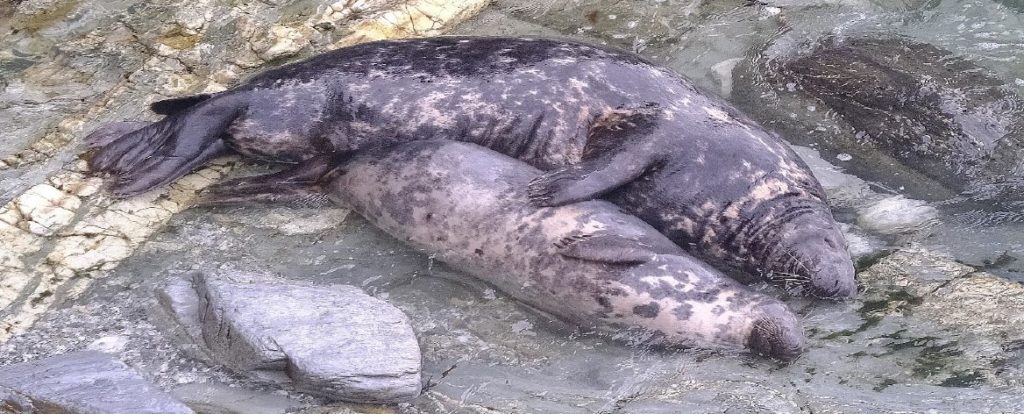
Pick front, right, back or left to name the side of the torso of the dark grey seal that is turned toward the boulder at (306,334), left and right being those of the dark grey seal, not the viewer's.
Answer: right

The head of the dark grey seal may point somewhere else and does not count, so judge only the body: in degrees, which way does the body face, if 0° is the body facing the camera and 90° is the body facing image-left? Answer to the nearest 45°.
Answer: approximately 315°

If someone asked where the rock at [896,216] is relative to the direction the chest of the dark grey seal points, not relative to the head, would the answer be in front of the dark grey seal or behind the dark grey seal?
in front

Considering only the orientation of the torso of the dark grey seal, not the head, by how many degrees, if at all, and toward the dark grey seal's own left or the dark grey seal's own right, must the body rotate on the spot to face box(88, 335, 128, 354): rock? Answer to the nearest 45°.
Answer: approximately 90° to the dark grey seal's own right

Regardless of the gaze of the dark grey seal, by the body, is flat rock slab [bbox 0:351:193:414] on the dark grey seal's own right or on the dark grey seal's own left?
on the dark grey seal's own right

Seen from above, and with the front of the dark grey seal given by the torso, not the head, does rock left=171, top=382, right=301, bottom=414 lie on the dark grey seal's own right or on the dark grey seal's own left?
on the dark grey seal's own right
